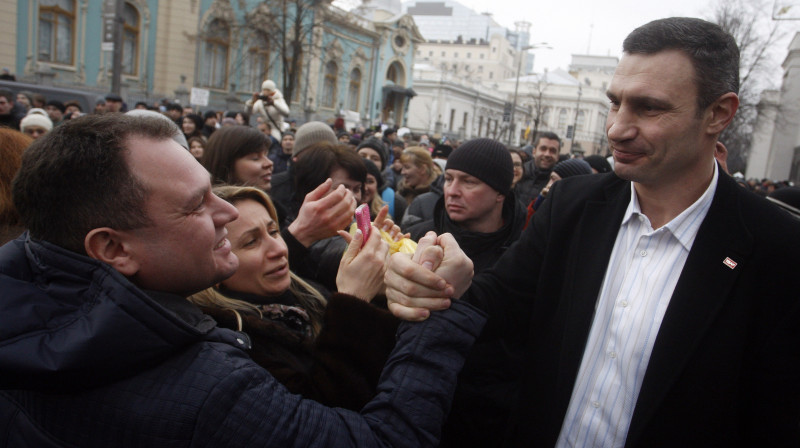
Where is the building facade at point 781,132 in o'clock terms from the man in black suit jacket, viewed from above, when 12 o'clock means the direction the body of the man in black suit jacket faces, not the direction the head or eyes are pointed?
The building facade is roughly at 5 o'clock from the man in black suit jacket.

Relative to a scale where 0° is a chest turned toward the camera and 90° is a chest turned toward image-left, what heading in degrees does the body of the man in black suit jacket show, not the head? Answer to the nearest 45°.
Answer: approximately 45°

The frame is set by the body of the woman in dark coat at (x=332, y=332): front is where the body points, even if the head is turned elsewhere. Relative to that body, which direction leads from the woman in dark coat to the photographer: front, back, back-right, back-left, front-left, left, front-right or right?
back-left

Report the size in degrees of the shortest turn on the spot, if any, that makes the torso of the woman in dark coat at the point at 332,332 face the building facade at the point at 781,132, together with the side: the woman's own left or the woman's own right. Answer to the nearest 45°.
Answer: approximately 90° to the woman's own left

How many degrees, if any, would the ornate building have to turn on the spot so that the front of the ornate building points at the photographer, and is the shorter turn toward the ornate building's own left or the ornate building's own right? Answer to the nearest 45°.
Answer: approximately 45° to the ornate building's own right

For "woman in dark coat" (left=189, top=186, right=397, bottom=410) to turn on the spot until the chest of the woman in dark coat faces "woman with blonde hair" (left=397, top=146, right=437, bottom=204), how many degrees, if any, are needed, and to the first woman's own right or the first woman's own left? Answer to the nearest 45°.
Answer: approximately 135° to the first woman's own left

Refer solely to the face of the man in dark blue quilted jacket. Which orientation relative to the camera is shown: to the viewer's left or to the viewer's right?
to the viewer's right

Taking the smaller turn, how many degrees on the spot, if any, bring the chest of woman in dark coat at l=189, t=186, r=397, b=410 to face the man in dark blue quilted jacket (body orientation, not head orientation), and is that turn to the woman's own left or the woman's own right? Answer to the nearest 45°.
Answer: approximately 90° to the woman's own right

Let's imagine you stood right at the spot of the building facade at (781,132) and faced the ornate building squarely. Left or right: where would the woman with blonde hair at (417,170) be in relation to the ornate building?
left
